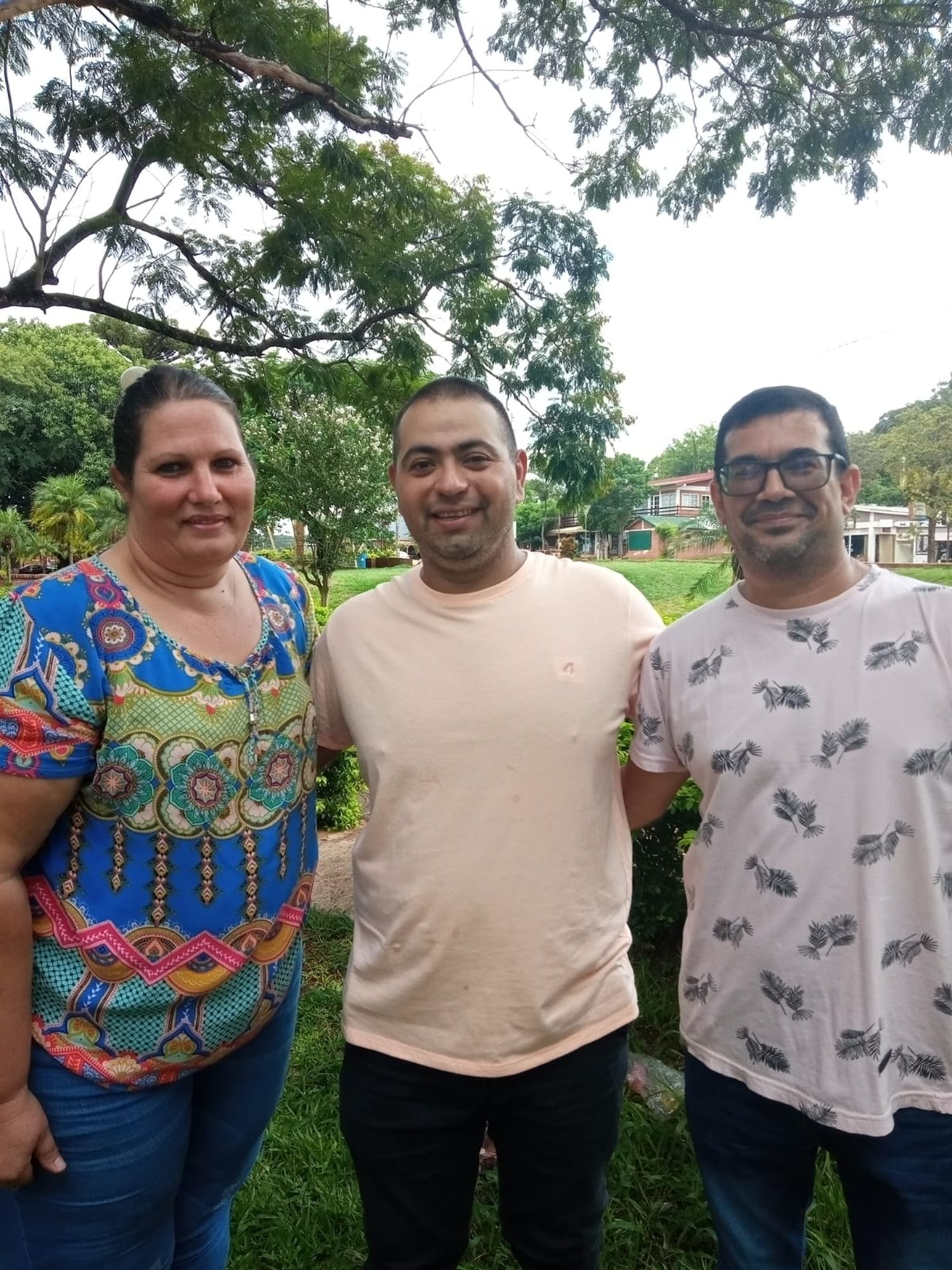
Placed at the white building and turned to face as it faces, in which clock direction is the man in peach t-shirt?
The man in peach t-shirt is roughly at 12 o'clock from the white building.

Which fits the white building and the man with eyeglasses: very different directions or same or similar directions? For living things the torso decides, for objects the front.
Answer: same or similar directions

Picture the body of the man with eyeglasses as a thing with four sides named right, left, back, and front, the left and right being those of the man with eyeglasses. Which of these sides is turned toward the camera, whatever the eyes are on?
front

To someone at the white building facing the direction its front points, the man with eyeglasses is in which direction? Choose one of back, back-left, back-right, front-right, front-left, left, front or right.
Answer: front

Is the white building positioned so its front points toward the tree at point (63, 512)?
no

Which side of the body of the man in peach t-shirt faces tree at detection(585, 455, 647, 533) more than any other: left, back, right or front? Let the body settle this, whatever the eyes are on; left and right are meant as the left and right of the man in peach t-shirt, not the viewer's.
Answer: back

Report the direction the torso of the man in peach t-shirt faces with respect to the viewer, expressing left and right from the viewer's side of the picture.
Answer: facing the viewer

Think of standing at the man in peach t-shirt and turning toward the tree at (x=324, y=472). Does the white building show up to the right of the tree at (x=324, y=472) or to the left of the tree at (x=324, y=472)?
right

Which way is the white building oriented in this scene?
toward the camera

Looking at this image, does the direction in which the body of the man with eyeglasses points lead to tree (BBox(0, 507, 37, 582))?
no

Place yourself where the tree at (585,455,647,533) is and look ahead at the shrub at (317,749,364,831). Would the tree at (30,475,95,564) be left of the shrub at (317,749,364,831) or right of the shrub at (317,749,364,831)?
right

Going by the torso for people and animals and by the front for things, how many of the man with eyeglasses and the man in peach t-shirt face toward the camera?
2

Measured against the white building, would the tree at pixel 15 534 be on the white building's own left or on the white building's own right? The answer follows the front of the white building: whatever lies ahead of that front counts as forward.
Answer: on the white building's own right

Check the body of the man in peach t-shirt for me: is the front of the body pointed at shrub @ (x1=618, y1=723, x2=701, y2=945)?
no

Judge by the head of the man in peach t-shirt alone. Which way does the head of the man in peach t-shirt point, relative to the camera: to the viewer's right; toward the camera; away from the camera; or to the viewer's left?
toward the camera

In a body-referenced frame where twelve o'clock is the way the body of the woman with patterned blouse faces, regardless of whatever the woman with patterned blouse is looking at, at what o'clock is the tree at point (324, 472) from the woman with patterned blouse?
The tree is roughly at 8 o'clock from the woman with patterned blouse.

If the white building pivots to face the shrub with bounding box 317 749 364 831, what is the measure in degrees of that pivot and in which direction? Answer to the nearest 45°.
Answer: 0° — it already faces it
